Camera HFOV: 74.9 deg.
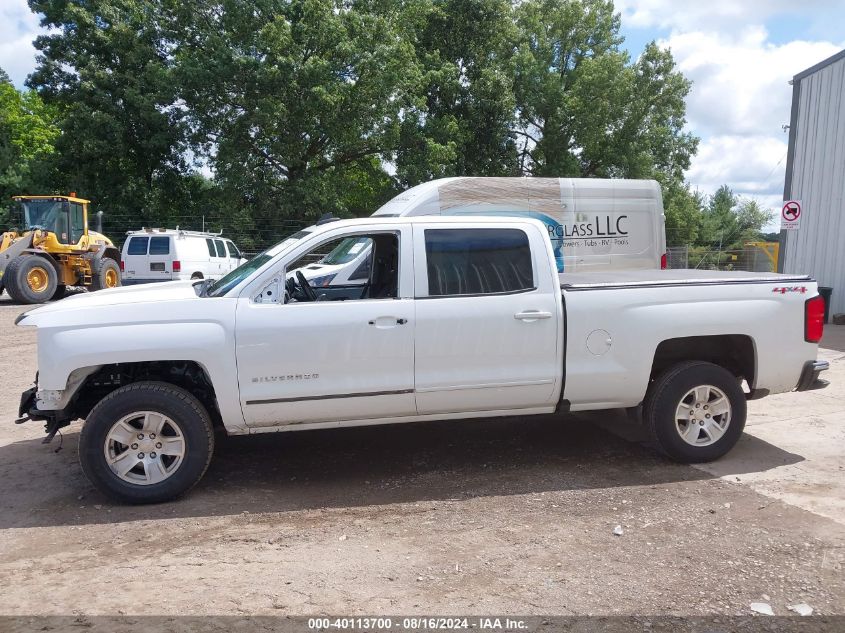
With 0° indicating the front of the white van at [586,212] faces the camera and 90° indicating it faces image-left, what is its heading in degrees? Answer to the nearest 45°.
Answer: approximately 90°

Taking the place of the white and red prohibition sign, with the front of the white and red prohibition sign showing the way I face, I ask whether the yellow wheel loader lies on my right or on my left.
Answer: on my right

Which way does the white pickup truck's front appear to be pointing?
to the viewer's left

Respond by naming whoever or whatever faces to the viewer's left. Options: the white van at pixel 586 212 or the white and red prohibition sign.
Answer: the white van

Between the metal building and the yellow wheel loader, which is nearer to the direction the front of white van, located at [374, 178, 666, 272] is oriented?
the yellow wheel loader

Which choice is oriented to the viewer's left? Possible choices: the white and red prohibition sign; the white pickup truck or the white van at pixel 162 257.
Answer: the white pickup truck

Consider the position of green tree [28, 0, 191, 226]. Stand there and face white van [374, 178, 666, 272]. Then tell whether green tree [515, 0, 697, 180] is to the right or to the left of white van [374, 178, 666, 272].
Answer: left
